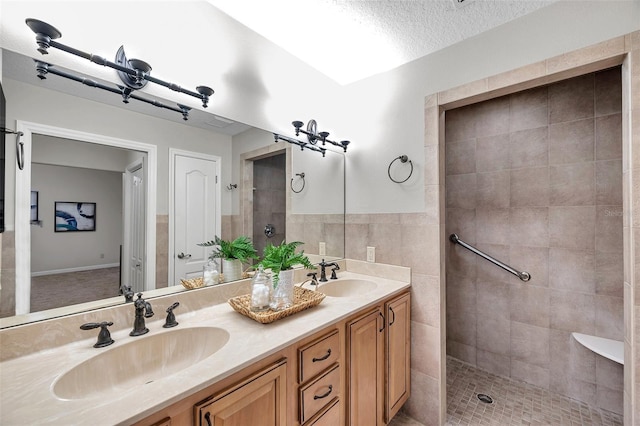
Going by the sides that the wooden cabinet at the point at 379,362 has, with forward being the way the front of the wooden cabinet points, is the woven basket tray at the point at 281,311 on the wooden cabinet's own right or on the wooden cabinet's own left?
on the wooden cabinet's own right

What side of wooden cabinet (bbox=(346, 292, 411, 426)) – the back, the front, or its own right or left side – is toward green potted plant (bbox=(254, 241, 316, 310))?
right

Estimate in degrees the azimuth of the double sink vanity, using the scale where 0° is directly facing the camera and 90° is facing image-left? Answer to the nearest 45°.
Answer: approximately 315°

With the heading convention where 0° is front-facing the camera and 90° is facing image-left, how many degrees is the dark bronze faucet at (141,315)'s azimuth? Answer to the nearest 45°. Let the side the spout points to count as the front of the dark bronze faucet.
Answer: approximately 315°

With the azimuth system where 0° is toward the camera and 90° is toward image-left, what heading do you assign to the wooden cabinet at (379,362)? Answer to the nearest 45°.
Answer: approximately 315°

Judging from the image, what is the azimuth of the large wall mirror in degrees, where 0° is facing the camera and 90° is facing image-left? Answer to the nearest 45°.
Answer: approximately 315°
